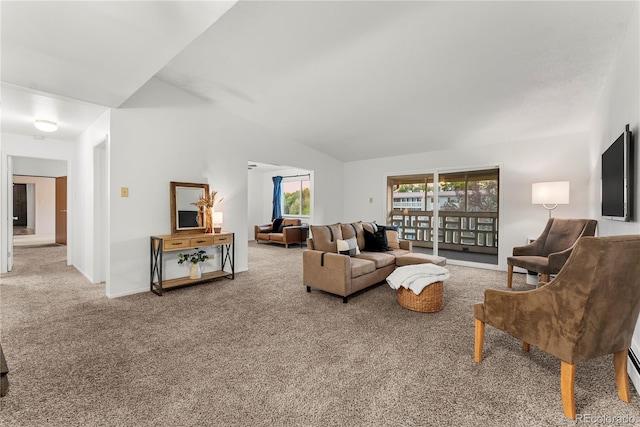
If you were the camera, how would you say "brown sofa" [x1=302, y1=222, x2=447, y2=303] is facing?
facing the viewer and to the right of the viewer

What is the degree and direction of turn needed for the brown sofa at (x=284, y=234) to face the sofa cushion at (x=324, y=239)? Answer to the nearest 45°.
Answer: approximately 45° to its left

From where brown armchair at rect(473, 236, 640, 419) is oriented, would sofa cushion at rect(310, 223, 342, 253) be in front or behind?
in front

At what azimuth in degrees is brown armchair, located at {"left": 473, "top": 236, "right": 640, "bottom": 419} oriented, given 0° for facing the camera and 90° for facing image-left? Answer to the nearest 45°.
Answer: approximately 135°

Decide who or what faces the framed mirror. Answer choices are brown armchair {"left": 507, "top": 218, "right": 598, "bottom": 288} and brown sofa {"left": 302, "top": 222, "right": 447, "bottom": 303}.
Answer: the brown armchair

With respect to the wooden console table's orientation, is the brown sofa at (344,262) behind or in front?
in front

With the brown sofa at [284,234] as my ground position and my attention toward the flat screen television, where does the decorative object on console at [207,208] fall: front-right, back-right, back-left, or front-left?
front-right

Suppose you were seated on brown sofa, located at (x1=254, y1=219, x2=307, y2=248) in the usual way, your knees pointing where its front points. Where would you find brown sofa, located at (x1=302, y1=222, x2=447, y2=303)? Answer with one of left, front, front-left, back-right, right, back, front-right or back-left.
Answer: front-left

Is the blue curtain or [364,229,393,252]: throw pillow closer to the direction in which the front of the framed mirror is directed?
the throw pillow

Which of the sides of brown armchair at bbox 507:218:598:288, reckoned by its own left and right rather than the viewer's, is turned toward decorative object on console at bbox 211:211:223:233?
front

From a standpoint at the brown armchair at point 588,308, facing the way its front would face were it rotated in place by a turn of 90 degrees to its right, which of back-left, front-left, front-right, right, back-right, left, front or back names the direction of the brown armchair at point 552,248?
front-left

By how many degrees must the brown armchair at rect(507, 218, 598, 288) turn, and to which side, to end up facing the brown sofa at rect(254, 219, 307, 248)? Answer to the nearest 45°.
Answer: approximately 45° to its right

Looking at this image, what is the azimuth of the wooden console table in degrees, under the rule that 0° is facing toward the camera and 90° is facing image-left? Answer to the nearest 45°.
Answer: approximately 315°

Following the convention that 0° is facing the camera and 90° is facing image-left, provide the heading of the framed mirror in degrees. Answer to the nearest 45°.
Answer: approximately 315°
